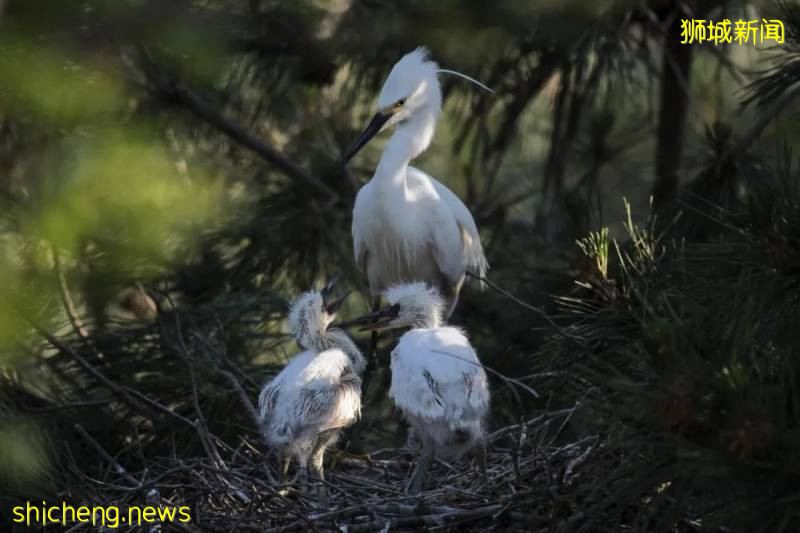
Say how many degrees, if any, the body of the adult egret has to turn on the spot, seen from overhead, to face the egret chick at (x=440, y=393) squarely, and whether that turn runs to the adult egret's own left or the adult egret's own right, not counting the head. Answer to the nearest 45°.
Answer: approximately 45° to the adult egret's own left

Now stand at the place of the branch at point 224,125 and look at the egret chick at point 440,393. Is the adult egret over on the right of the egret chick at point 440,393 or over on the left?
left

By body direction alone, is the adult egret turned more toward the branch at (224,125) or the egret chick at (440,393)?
the egret chick

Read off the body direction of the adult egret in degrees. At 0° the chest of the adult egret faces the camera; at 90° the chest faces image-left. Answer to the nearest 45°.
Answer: approximately 45°

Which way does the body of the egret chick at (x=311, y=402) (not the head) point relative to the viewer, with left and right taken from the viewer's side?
facing away from the viewer and to the right of the viewer

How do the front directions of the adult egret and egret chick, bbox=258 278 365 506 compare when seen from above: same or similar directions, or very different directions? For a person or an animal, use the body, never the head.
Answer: very different directions

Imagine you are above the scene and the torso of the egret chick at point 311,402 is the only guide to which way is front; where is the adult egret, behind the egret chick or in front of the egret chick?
in front

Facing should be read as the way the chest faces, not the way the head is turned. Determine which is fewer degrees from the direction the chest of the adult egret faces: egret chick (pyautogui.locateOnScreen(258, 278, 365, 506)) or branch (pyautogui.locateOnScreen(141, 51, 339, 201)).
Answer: the egret chick

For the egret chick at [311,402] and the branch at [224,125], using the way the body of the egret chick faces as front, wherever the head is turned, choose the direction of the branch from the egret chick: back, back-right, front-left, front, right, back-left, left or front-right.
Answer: front-left

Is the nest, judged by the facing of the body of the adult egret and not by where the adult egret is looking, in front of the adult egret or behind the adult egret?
in front
